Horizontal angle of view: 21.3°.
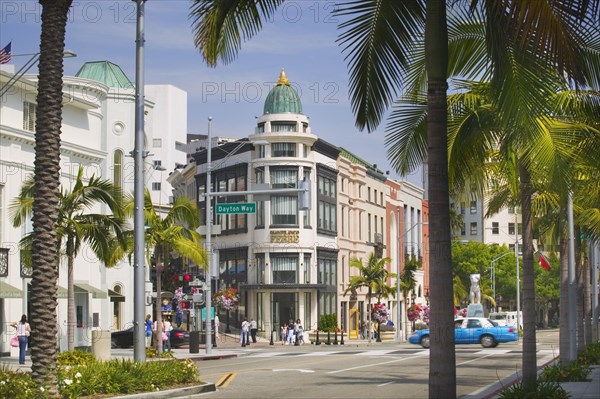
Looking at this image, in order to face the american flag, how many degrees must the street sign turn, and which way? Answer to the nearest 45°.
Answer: approximately 90° to its right

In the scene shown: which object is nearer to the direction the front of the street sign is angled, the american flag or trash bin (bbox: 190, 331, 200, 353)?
the american flag

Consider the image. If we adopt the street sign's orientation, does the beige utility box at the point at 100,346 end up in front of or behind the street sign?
in front

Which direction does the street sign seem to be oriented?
toward the camera

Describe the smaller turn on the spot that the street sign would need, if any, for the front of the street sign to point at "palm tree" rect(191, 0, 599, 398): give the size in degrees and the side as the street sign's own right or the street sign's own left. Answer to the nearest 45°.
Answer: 0° — it already faces it

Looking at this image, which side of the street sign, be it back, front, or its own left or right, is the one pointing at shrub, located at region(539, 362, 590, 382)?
front

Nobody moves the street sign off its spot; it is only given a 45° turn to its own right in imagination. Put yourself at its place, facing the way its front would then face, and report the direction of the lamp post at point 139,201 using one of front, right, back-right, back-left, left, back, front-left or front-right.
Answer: front-left
